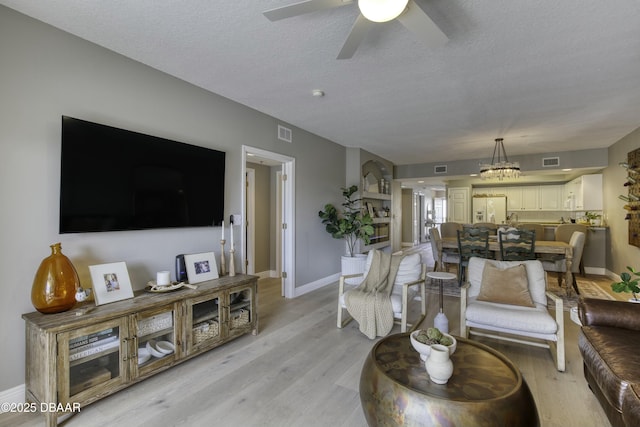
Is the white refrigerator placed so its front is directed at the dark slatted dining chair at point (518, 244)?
yes

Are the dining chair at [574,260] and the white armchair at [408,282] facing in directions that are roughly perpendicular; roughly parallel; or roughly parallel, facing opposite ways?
roughly perpendicular

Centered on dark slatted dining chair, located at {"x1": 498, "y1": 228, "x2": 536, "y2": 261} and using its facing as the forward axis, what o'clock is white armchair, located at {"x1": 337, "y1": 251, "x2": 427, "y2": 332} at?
The white armchair is roughly at 7 o'clock from the dark slatted dining chair.

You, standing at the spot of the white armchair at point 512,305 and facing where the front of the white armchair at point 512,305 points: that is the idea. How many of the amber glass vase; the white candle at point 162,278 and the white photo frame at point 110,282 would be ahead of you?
3

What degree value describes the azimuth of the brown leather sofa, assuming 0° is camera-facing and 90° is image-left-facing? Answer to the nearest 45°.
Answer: approximately 90°

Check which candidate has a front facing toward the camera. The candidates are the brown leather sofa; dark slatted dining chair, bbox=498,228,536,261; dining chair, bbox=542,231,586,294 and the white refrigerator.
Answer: the white refrigerator

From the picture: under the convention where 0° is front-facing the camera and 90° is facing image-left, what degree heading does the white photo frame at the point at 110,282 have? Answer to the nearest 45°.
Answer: approximately 315°

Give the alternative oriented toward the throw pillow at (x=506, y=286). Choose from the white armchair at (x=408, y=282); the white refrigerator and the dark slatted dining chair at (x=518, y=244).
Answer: the white refrigerator

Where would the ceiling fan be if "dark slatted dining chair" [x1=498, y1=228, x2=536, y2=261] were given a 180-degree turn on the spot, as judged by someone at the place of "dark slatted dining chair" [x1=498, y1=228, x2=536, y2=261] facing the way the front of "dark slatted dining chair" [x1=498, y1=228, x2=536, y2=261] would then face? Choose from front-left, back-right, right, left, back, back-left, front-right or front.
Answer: front
